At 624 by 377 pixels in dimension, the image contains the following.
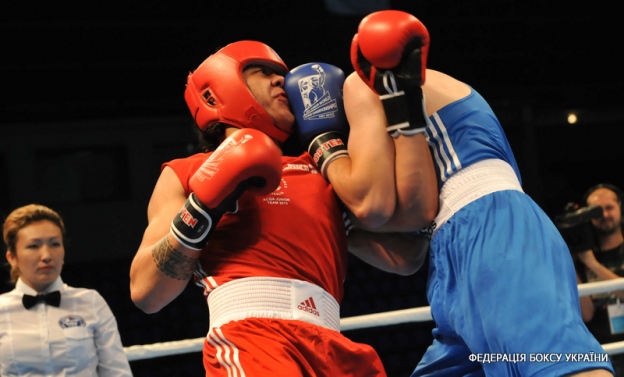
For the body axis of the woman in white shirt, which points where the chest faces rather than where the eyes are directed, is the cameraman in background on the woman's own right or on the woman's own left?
on the woman's own left

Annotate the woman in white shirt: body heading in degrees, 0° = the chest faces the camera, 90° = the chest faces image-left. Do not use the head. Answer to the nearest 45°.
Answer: approximately 0°

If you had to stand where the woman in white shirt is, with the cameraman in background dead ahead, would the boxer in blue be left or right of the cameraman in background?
right

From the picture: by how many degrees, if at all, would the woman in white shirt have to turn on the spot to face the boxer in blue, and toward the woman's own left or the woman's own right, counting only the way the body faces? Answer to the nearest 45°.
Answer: approximately 45° to the woman's own left

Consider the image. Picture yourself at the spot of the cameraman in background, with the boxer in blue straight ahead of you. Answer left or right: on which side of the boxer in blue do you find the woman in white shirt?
right
